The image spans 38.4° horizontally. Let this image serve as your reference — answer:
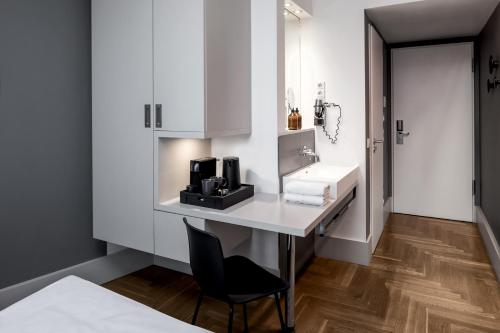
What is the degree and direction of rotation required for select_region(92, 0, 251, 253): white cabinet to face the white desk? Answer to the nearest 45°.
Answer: approximately 90° to its left

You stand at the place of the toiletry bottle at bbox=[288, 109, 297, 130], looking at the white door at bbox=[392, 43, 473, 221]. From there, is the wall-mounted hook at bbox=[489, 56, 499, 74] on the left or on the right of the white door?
right

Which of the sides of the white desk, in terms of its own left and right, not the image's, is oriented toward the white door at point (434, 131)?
back

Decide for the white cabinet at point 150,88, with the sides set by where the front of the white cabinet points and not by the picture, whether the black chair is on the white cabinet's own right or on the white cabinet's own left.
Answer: on the white cabinet's own left

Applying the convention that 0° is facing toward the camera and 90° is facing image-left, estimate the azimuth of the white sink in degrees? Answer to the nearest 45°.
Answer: approximately 315°

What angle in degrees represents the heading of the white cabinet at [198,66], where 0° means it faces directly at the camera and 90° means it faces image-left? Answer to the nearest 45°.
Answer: approximately 45°

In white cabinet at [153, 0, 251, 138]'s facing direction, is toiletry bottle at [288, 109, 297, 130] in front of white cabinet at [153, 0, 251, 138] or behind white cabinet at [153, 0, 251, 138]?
behind
